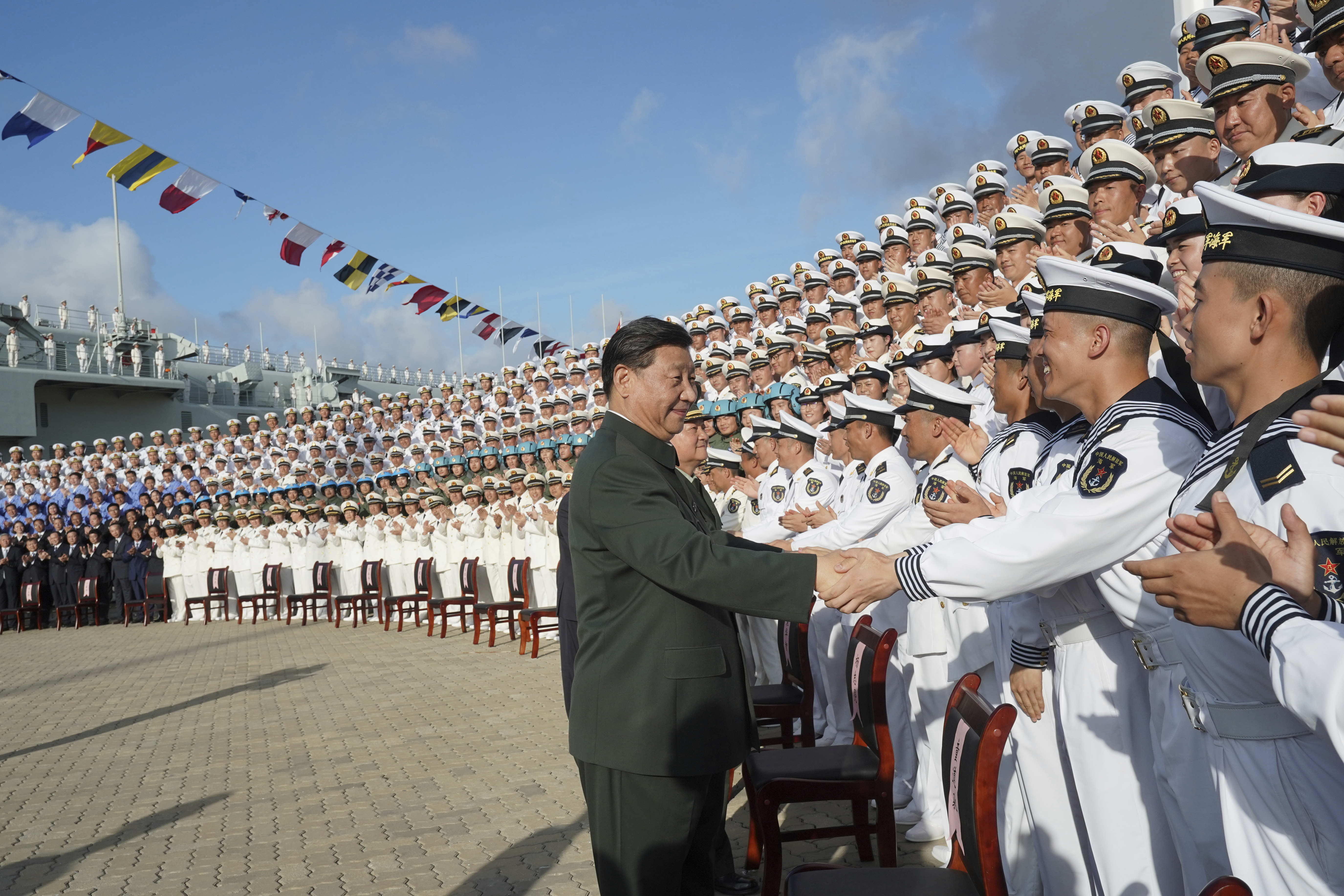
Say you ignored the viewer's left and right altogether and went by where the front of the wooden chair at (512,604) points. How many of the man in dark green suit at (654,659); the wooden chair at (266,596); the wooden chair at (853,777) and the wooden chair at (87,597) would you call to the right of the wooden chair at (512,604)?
2

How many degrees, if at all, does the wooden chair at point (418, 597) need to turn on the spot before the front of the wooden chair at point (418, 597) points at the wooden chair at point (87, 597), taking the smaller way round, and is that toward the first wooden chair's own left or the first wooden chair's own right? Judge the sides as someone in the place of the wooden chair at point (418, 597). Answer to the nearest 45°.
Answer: approximately 90° to the first wooden chair's own right

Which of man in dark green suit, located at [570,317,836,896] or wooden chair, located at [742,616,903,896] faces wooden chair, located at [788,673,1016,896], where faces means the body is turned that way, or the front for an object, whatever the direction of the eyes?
the man in dark green suit

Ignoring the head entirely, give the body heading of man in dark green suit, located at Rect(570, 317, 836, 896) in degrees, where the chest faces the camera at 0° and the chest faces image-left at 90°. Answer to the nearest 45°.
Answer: approximately 270°

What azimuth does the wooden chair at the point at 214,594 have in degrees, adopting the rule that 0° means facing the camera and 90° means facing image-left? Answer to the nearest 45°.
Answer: approximately 45°

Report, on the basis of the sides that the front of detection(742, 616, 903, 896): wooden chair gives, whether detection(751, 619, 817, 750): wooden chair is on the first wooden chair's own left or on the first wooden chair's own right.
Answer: on the first wooden chair's own right

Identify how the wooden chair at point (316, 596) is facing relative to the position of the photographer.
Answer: facing the viewer and to the left of the viewer

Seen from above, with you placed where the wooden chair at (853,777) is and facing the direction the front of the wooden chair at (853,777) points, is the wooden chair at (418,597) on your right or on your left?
on your right

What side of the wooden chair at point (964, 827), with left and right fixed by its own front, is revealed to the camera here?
left

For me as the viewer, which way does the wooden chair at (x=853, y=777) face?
facing to the left of the viewer

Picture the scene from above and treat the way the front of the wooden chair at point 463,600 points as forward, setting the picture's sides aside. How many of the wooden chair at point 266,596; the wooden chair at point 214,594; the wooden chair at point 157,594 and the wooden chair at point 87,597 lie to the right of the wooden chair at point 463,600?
4

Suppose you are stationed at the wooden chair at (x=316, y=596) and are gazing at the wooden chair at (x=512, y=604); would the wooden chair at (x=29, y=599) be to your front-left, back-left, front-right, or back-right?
back-right

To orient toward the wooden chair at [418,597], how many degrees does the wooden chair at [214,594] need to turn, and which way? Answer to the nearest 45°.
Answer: approximately 90° to its left

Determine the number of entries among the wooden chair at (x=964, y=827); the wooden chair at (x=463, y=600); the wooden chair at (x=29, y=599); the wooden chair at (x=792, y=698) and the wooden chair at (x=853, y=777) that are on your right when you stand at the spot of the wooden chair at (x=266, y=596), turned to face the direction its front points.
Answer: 1

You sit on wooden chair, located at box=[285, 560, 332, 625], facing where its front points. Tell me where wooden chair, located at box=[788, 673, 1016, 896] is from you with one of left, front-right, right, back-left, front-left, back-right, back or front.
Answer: front-left

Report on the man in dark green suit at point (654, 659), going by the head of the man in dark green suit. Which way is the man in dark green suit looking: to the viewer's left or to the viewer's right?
to the viewer's right
